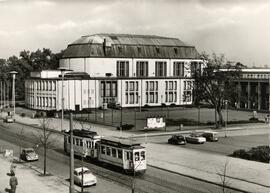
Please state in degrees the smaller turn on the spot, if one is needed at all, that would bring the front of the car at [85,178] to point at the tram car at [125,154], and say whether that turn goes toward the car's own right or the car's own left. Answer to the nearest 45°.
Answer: approximately 90° to the car's own left

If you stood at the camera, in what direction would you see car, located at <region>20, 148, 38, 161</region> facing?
facing the viewer and to the right of the viewer

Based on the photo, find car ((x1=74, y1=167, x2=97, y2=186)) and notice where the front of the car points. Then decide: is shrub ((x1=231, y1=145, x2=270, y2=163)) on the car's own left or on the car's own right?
on the car's own left

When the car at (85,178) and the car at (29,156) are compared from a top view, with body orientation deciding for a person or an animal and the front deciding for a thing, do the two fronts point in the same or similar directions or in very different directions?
same or similar directions

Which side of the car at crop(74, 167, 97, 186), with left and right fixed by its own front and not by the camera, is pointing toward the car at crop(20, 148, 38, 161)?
back

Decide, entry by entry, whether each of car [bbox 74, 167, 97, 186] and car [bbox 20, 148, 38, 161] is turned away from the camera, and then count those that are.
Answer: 0

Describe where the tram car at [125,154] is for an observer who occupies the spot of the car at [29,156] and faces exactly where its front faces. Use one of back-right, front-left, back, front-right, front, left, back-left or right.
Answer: front
